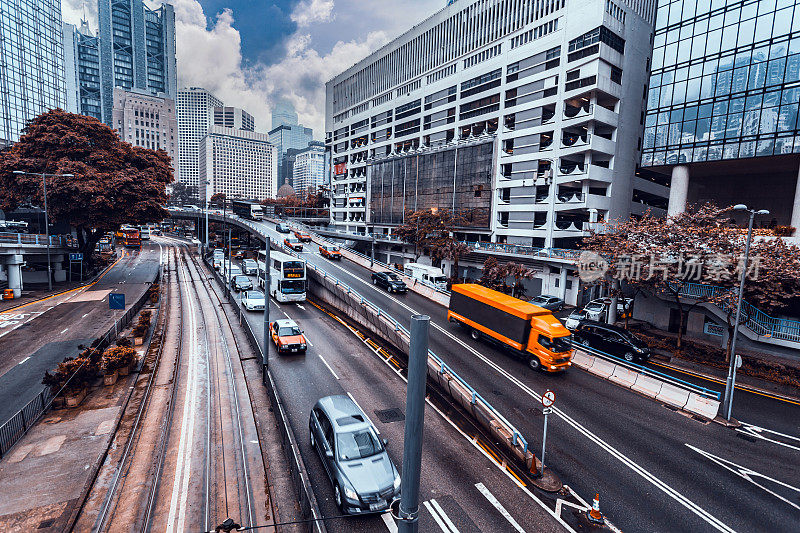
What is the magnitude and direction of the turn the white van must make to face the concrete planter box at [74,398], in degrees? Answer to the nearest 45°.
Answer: approximately 90° to its right

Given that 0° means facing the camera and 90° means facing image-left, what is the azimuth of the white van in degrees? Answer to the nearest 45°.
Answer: approximately 315°

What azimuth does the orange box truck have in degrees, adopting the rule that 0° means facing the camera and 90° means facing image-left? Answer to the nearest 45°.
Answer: approximately 315°

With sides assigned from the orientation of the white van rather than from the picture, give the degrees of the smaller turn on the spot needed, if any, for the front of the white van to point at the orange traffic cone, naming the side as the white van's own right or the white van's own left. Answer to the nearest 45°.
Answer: approximately 45° to the white van's own right

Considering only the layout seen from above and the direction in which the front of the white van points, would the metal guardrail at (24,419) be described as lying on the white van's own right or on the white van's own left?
on the white van's own right

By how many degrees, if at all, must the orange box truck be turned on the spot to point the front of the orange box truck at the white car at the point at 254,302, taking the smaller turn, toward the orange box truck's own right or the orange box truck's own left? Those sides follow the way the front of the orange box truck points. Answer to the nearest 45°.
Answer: approximately 135° to the orange box truck's own right

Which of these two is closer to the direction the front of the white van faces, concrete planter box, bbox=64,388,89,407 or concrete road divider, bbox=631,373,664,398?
the concrete road divider

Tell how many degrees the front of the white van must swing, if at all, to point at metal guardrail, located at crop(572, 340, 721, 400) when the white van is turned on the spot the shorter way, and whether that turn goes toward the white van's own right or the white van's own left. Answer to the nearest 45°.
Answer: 0° — it already faces it
